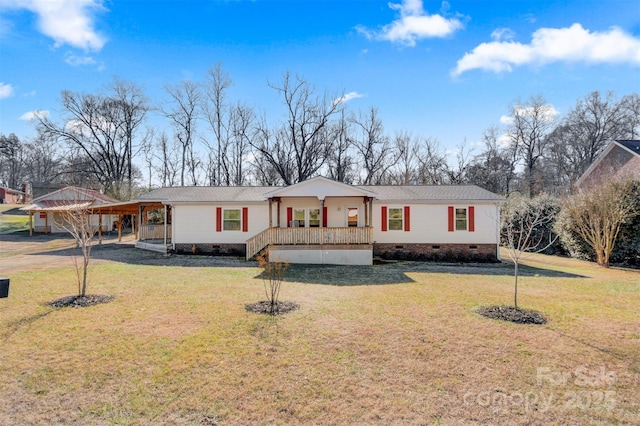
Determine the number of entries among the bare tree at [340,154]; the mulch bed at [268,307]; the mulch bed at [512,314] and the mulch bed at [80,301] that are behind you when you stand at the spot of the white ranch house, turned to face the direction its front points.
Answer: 1

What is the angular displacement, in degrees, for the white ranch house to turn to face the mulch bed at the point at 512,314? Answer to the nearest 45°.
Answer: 0° — it already faces it

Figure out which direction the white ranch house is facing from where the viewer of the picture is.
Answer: facing the viewer

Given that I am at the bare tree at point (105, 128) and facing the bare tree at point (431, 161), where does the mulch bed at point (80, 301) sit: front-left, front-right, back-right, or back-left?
front-right

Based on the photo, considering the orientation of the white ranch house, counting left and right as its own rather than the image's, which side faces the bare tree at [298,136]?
back

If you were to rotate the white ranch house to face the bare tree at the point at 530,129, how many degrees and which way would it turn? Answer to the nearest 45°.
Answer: approximately 135° to its left

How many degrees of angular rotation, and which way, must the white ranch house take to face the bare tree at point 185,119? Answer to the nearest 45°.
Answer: approximately 135° to its right

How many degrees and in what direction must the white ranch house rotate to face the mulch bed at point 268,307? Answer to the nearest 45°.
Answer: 0° — it already faces it

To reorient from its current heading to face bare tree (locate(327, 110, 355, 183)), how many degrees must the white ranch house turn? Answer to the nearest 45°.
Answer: approximately 180°

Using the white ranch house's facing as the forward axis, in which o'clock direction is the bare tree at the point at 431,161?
The bare tree is roughly at 7 o'clock from the white ranch house.

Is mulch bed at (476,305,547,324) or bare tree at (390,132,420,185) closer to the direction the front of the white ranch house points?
the mulch bed
